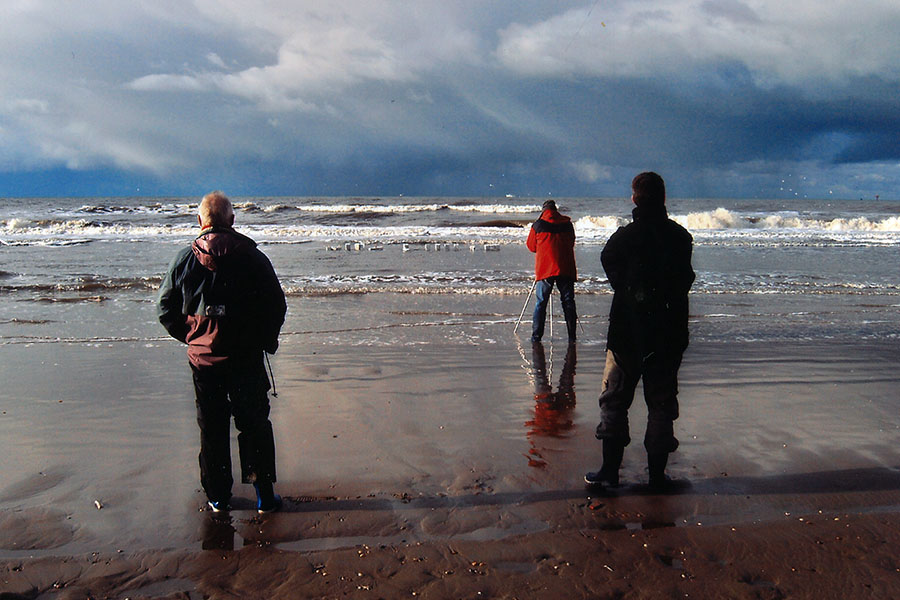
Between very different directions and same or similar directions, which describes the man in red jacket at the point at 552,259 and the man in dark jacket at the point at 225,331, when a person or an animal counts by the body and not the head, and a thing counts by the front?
same or similar directions

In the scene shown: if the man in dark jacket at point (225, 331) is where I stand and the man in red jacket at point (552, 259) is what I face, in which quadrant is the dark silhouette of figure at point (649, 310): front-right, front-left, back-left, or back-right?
front-right

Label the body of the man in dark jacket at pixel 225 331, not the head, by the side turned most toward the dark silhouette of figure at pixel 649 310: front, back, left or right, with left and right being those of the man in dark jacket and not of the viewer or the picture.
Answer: right

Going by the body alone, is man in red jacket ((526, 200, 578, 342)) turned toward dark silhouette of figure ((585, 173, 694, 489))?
no

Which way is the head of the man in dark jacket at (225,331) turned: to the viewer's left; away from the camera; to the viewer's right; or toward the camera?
away from the camera

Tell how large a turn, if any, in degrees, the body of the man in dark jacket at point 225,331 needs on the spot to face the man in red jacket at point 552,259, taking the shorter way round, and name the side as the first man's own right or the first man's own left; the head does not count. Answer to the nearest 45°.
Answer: approximately 45° to the first man's own right

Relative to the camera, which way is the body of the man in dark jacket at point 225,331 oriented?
away from the camera

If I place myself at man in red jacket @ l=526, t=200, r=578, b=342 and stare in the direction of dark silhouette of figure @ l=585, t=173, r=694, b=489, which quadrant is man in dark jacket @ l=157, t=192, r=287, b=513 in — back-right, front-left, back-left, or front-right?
front-right

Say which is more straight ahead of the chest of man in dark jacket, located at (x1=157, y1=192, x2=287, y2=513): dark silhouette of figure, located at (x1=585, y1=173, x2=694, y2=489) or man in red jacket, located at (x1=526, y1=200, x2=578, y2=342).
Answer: the man in red jacket

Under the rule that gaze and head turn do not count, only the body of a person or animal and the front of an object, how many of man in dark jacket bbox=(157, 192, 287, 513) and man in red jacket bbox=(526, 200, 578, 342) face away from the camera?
2

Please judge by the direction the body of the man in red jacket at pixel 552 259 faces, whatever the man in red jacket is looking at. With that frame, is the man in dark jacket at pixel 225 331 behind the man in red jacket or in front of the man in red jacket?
behind

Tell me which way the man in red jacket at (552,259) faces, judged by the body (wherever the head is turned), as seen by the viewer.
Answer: away from the camera
